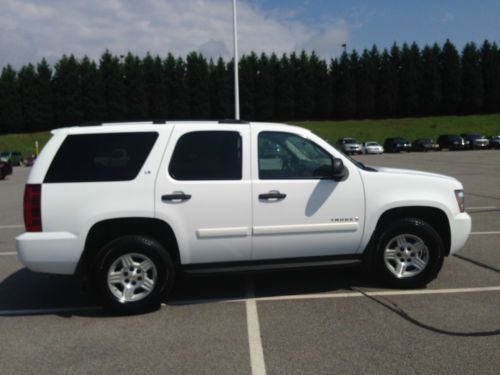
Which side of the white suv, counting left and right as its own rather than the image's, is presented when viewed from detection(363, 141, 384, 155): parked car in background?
left

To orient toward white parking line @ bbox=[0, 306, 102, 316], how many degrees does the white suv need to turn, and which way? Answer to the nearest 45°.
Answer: approximately 180°

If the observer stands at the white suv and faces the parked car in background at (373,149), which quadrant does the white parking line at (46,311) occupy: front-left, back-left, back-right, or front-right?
back-left

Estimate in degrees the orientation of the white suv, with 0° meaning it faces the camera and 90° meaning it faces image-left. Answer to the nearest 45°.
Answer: approximately 270°

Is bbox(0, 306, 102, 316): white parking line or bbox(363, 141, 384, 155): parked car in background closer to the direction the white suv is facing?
the parked car in background
